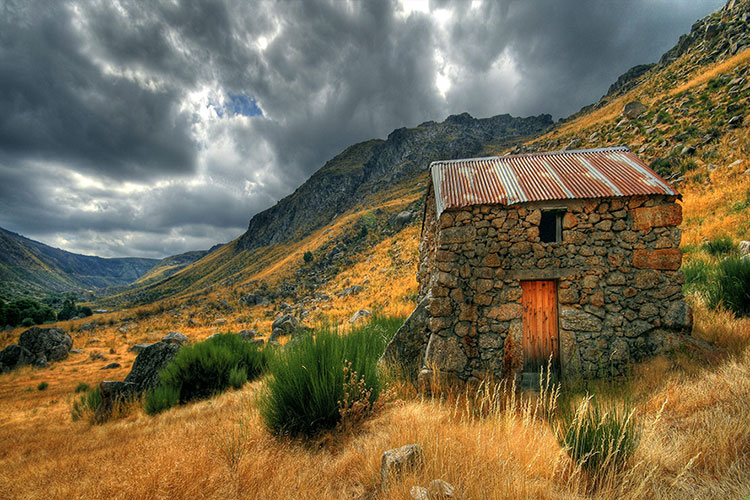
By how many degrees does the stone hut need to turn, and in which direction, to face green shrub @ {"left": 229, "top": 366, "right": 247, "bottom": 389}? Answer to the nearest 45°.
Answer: approximately 90° to its right

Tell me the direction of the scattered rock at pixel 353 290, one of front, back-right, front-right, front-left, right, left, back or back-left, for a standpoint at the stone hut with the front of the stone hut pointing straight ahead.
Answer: back-right

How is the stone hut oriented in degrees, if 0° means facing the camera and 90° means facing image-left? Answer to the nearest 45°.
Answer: approximately 0°

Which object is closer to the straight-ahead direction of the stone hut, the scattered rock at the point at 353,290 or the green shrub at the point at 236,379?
the green shrub

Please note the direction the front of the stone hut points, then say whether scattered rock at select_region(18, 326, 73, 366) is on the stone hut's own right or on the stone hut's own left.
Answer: on the stone hut's own right

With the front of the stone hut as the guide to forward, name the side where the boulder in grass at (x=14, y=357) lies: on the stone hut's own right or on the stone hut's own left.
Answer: on the stone hut's own right

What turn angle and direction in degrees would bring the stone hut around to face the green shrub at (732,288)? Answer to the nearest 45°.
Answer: approximately 135° to its left

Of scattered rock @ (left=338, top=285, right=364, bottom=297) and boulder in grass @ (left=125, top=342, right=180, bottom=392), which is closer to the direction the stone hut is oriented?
the boulder in grass

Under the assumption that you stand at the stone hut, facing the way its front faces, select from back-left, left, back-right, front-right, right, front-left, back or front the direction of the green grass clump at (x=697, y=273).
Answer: back-left

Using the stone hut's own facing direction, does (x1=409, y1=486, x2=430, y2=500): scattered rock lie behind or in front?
in front

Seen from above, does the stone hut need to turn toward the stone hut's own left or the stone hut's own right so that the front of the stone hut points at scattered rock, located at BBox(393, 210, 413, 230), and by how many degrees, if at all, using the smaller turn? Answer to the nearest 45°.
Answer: approximately 135° to the stone hut's own right

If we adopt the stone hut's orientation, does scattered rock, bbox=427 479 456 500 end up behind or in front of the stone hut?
in front
